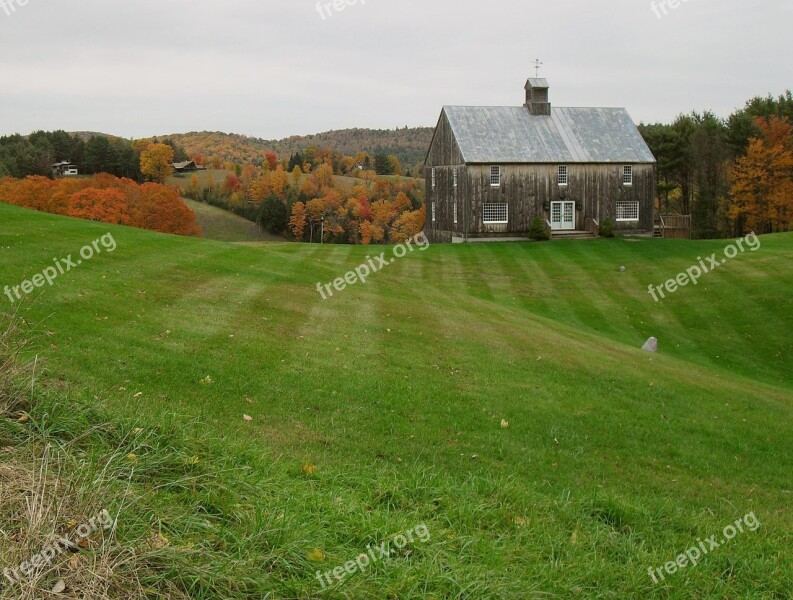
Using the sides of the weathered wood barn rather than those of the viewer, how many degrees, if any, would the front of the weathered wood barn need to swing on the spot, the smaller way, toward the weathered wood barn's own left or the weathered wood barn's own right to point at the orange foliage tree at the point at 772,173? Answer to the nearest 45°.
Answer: approximately 90° to the weathered wood barn's own left

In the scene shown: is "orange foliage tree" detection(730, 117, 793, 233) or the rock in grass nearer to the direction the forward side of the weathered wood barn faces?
the rock in grass

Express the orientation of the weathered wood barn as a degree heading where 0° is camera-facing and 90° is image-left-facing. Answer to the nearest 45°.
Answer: approximately 0°

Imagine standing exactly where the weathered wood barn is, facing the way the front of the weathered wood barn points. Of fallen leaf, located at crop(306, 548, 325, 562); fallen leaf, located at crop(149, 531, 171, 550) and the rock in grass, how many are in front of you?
3

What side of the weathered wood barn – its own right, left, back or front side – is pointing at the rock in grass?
front

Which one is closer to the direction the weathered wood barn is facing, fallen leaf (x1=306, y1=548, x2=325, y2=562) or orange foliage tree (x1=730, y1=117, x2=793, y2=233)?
the fallen leaf

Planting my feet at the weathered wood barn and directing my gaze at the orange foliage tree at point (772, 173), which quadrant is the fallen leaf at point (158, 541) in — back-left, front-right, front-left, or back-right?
back-right

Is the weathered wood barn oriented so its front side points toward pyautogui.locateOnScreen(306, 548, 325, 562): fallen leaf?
yes

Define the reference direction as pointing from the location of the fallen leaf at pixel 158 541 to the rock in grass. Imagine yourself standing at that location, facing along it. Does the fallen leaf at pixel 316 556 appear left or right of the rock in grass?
right

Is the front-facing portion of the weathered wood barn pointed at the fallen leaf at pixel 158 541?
yes
